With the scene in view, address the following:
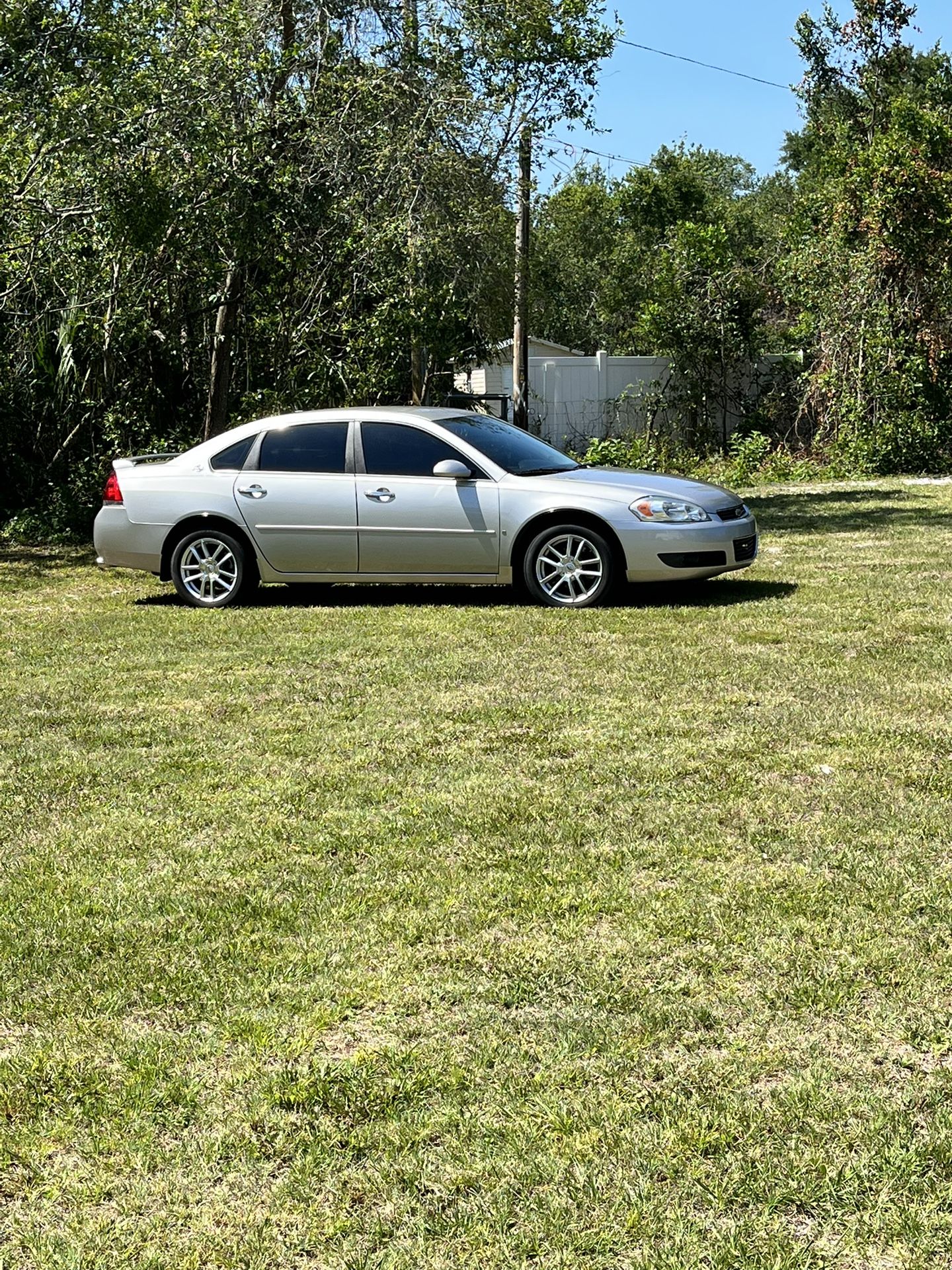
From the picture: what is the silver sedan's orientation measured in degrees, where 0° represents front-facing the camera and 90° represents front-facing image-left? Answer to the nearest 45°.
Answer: approximately 270°

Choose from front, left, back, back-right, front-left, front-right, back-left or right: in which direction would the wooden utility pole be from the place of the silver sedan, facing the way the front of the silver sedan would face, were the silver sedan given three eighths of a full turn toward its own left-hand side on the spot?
front-right
